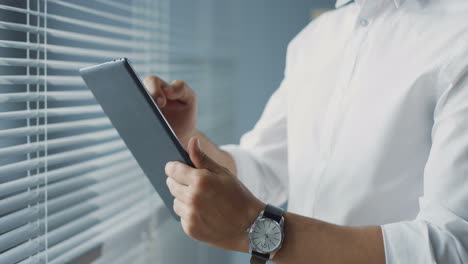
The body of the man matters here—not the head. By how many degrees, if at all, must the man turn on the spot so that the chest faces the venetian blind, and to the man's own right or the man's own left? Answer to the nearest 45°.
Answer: approximately 45° to the man's own right

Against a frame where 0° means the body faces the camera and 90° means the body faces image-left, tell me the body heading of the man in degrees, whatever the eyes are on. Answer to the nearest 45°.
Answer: approximately 45°
